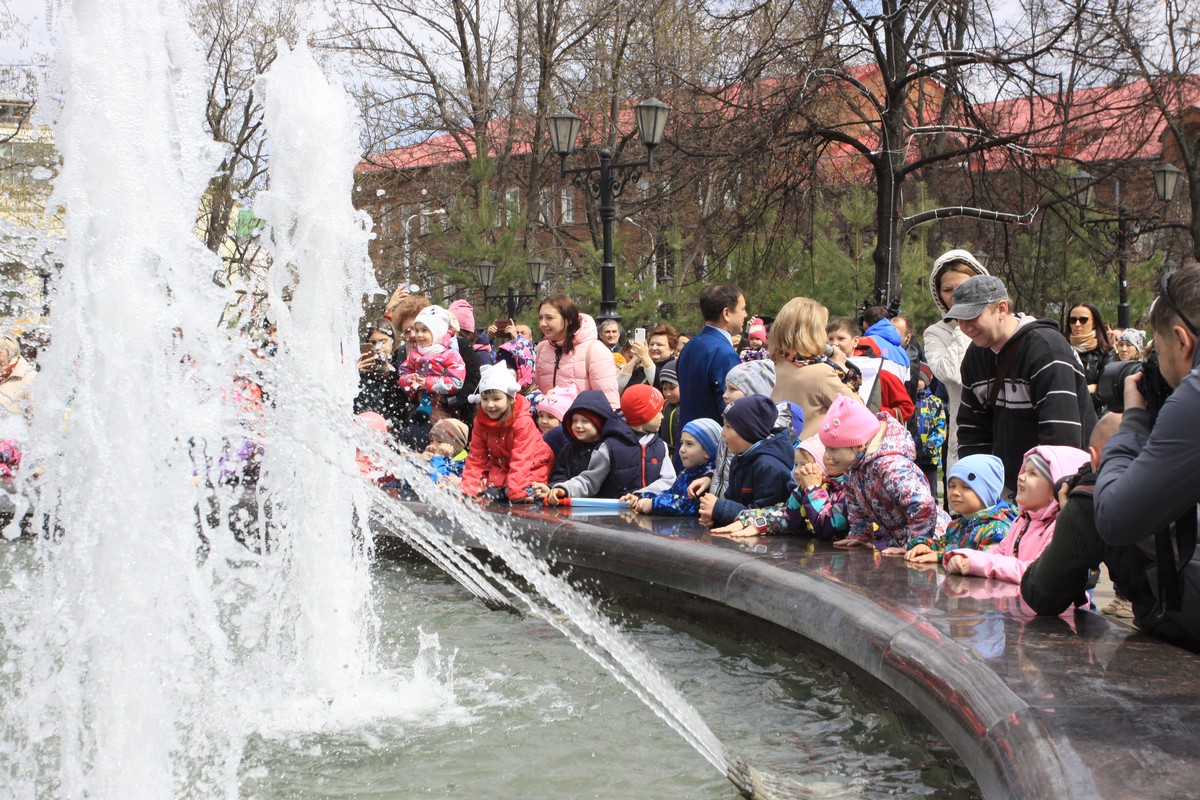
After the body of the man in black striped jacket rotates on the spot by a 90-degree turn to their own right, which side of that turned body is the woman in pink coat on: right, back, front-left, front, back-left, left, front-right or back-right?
front

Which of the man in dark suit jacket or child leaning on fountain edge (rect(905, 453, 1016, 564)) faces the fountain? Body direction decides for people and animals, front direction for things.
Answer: the child leaning on fountain edge

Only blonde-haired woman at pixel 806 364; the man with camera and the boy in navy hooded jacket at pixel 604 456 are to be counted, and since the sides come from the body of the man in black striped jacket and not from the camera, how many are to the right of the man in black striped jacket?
2

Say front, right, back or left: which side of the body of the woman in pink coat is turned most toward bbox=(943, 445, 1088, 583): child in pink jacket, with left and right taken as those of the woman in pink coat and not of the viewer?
left

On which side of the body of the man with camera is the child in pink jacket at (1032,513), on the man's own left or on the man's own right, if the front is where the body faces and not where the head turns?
on the man's own right

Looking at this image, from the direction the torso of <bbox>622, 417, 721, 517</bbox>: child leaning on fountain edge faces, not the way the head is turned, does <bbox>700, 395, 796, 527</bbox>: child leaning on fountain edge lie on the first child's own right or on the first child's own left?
on the first child's own left

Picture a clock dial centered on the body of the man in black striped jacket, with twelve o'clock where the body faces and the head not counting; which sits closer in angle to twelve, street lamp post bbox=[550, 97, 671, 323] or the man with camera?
the man with camera

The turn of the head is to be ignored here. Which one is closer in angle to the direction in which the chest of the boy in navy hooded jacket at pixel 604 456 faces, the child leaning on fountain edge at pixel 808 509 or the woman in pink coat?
the child leaning on fountain edge

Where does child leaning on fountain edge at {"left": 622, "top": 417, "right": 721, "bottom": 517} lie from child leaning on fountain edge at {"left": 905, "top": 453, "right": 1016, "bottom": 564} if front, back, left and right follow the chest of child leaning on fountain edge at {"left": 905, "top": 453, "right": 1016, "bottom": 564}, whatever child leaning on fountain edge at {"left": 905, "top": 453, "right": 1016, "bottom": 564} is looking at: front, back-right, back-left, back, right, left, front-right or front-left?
right

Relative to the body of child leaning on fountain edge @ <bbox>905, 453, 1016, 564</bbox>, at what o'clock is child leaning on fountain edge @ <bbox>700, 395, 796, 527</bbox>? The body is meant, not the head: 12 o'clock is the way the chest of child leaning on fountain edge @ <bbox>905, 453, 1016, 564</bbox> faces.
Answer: child leaning on fountain edge @ <bbox>700, 395, 796, 527</bbox> is roughly at 3 o'clock from child leaning on fountain edge @ <bbox>905, 453, 1016, 564</bbox>.
